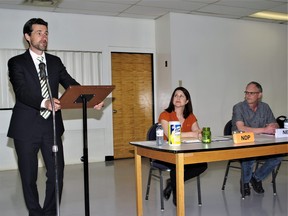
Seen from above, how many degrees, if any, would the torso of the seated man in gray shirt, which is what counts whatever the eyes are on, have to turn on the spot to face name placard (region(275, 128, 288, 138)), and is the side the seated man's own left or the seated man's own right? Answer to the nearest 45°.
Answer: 0° — they already face it

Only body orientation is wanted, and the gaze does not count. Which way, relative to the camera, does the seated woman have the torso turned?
toward the camera

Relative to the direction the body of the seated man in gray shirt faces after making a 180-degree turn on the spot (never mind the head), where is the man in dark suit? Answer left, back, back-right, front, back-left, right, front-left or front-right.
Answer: back-left

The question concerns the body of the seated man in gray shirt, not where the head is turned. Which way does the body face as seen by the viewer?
toward the camera

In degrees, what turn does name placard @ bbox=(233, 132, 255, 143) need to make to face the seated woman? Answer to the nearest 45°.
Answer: approximately 135° to its right

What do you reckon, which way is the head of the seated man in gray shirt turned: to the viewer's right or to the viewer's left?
to the viewer's left

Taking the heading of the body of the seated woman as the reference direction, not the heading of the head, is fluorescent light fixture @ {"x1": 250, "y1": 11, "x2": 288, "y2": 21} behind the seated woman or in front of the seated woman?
behind

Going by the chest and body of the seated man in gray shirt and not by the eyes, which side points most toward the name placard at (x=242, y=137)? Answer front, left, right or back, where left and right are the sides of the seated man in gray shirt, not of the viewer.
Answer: front

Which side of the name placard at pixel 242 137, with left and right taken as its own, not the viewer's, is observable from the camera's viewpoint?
front

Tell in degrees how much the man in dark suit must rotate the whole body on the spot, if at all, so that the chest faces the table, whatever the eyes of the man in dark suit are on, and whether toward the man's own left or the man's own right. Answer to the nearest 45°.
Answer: approximately 45° to the man's own left

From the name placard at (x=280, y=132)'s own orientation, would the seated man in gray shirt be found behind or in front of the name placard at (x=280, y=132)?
behind

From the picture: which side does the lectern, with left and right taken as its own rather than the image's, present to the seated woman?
left
